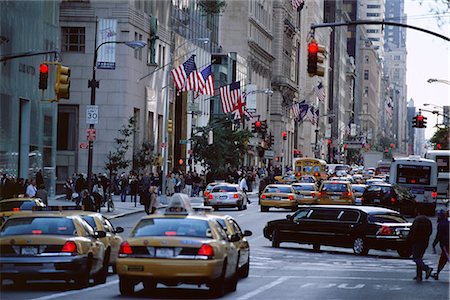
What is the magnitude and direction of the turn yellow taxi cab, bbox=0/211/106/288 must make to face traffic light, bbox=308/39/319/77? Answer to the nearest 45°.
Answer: approximately 45° to its right

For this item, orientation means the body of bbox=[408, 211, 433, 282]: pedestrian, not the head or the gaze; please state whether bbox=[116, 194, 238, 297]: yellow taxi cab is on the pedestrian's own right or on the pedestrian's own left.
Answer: on the pedestrian's own left

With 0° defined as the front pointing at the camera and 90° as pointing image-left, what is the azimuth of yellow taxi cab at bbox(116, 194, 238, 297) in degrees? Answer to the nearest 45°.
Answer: approximately 180°

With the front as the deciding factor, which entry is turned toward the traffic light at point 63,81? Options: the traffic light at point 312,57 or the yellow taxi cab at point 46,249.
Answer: the yellow taxi cab

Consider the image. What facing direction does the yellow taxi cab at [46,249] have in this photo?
away from the camera
